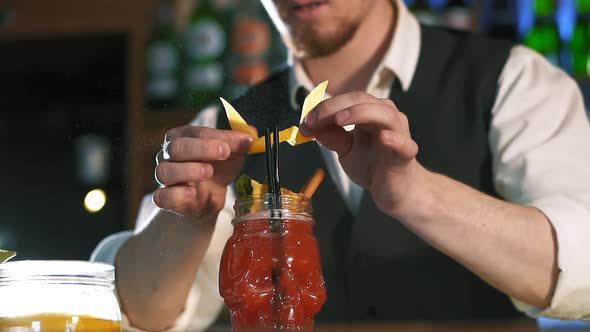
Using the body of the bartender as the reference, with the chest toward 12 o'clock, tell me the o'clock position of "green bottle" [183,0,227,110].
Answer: The green bottle is roughly at 4 o'clock from the bartender.

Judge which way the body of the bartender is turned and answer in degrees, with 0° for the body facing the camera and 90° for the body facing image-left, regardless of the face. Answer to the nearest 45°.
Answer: approximately 45°

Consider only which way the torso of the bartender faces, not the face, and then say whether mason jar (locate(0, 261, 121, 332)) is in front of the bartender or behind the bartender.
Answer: in front

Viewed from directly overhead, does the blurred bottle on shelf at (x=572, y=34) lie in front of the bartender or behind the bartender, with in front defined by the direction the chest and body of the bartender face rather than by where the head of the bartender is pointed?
behind

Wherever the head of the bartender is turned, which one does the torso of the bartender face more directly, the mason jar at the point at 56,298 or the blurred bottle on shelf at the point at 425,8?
the mason jar

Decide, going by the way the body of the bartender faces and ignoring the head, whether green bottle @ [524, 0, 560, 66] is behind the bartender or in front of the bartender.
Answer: behind

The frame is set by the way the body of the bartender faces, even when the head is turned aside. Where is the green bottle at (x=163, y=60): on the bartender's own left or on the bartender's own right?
on the bartender's own right

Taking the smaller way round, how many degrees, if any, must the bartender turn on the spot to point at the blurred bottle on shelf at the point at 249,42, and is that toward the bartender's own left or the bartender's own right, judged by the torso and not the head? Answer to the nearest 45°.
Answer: approximately 135° to the bartender's own right

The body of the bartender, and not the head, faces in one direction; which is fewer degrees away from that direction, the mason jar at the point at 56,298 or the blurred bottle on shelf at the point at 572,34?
the mason jar
